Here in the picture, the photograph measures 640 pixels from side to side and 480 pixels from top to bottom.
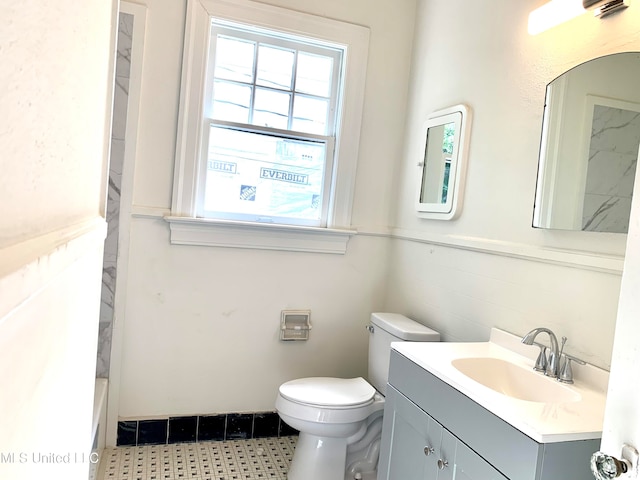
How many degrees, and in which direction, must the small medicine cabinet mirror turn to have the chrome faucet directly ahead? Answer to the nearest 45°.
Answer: approximately 90° to its left

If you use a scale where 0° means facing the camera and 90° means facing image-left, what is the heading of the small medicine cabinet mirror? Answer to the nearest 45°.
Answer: approximately 45°

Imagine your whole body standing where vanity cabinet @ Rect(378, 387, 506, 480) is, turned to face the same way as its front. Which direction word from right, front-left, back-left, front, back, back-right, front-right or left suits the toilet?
right

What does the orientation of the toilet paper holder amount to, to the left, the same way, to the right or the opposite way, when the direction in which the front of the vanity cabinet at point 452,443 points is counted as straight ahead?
to the left

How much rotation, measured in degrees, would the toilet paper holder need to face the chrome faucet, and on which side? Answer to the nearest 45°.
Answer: approximately 45° to its left

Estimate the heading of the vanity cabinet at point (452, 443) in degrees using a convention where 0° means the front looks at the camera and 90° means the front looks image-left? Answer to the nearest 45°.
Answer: approximately 45°

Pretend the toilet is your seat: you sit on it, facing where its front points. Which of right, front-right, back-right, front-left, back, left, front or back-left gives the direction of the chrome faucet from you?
back-left
